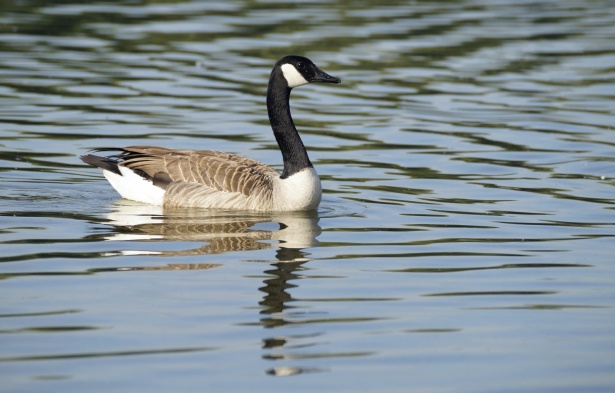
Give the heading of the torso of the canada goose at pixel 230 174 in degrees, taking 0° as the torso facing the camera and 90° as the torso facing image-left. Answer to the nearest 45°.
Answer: approximately 270°
